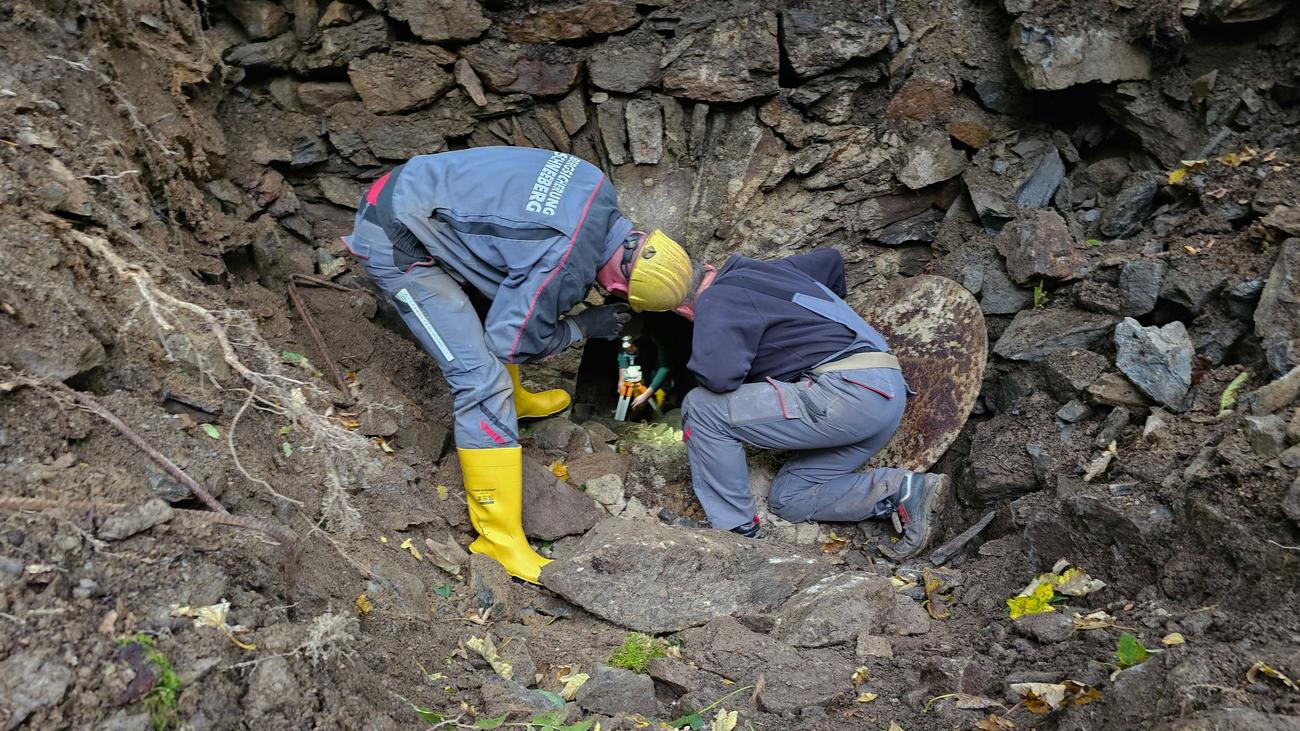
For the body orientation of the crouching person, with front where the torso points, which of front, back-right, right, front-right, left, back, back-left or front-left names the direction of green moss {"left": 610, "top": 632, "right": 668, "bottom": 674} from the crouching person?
back-left

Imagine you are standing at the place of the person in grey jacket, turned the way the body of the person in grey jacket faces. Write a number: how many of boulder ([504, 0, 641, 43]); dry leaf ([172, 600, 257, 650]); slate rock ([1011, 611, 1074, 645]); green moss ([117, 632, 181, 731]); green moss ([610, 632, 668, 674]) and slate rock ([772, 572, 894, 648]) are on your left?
1

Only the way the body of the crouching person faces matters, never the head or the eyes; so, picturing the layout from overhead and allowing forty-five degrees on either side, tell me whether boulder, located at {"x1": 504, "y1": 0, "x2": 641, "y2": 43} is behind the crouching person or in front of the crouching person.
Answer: in front

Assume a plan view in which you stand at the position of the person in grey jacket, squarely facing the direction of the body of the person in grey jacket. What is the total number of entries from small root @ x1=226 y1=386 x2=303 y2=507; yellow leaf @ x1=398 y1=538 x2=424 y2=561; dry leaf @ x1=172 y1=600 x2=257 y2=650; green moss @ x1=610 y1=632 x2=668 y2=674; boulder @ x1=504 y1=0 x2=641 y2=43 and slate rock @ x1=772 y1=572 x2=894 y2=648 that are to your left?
1

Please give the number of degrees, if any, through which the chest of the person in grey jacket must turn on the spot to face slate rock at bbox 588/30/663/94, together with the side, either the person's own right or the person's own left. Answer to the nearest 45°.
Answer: approximately 90° to the person's own left

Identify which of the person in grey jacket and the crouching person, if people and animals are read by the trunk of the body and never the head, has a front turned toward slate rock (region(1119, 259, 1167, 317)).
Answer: the person in grey jacket

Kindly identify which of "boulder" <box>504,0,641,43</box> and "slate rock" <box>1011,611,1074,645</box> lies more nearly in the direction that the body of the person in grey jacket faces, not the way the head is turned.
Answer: the slate rock

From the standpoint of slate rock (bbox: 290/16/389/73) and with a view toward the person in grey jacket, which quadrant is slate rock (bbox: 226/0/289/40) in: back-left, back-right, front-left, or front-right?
back-right

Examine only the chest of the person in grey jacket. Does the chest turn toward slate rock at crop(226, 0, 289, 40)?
no

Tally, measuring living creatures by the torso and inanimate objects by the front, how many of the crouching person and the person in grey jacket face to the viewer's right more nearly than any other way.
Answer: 1

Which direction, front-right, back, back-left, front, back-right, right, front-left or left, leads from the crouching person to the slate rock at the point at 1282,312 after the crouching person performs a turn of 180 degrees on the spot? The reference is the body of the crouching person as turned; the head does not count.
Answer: front-left

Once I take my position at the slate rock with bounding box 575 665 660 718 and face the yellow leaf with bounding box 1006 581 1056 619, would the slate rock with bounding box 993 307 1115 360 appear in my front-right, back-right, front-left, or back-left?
front-left

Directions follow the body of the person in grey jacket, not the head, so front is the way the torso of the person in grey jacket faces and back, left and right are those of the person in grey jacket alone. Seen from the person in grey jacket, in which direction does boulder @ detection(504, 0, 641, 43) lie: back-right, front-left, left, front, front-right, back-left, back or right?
left

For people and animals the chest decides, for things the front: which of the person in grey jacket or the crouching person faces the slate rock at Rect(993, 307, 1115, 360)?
the person in grey jacket

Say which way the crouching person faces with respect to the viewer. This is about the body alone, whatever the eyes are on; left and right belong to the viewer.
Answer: facing away from the viewer and to the left of the viewer

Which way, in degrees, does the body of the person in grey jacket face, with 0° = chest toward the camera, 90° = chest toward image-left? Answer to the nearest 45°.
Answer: approximately 270°

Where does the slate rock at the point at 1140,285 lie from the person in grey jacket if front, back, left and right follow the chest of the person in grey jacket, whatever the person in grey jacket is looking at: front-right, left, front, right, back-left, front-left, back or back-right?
front
